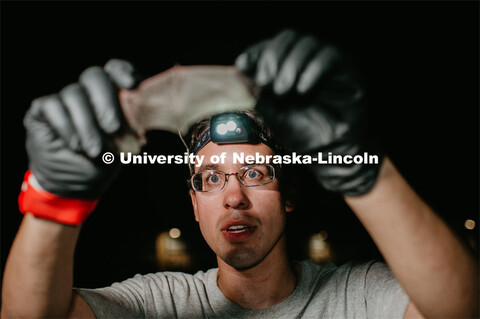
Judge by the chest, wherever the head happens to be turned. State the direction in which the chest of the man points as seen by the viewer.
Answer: toward the camera
